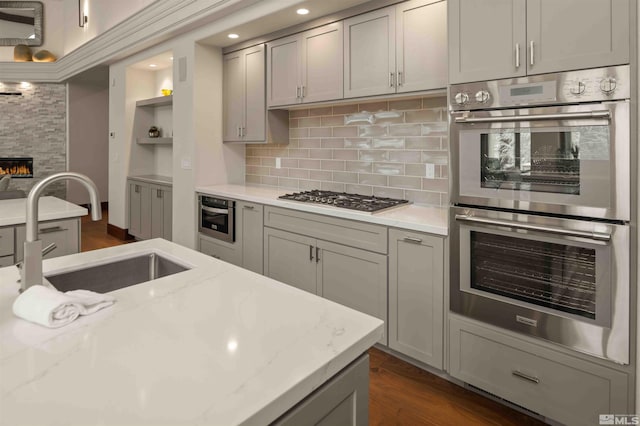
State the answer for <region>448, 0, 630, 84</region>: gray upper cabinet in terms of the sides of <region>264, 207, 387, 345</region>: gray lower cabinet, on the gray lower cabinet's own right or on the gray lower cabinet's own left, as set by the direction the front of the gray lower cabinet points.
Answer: on the gray lower cabinet's own left

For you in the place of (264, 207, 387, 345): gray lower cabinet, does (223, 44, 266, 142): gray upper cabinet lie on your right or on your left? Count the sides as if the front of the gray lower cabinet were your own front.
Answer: on your right

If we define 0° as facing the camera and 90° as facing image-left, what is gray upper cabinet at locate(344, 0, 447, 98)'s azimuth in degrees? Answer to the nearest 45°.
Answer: approximately 45°

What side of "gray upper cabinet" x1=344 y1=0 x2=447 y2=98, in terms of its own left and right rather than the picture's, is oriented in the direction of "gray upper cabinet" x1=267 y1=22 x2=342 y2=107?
right

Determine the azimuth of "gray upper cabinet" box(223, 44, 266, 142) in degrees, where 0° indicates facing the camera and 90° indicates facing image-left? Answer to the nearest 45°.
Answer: approximately 45°
